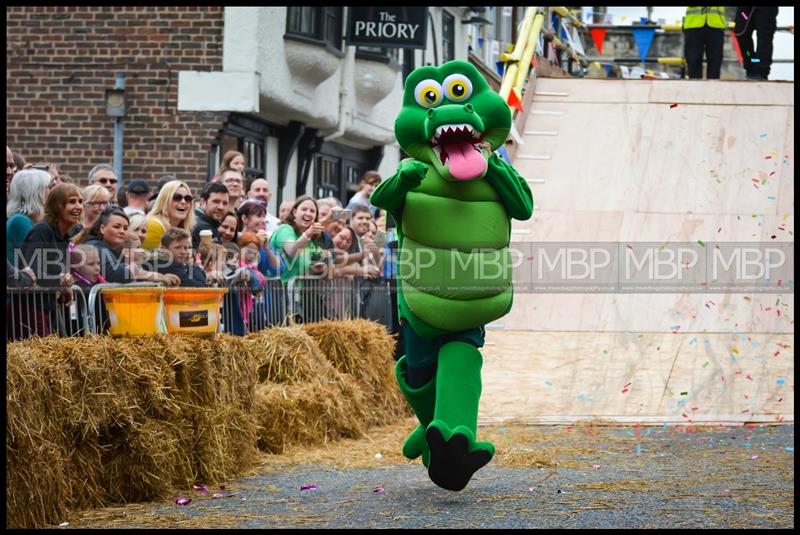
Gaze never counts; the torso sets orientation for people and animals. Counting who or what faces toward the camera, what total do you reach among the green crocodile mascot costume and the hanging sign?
2

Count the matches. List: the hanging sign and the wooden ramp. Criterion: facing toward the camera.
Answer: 2

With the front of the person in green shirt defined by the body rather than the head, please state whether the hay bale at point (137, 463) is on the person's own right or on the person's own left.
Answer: on the person's own right

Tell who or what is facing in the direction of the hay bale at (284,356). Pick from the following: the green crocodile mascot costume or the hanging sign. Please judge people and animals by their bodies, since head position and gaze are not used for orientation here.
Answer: the hanging sign

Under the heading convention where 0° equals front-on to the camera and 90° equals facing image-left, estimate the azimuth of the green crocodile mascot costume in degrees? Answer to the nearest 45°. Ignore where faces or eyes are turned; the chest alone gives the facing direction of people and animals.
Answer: approximately 0°

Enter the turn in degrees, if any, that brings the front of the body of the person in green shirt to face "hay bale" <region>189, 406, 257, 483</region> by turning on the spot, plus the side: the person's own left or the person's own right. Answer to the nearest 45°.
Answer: approximately 45° to the person's own right

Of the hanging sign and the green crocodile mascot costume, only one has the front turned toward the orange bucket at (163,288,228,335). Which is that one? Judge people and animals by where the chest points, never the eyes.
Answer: the hanging sign
